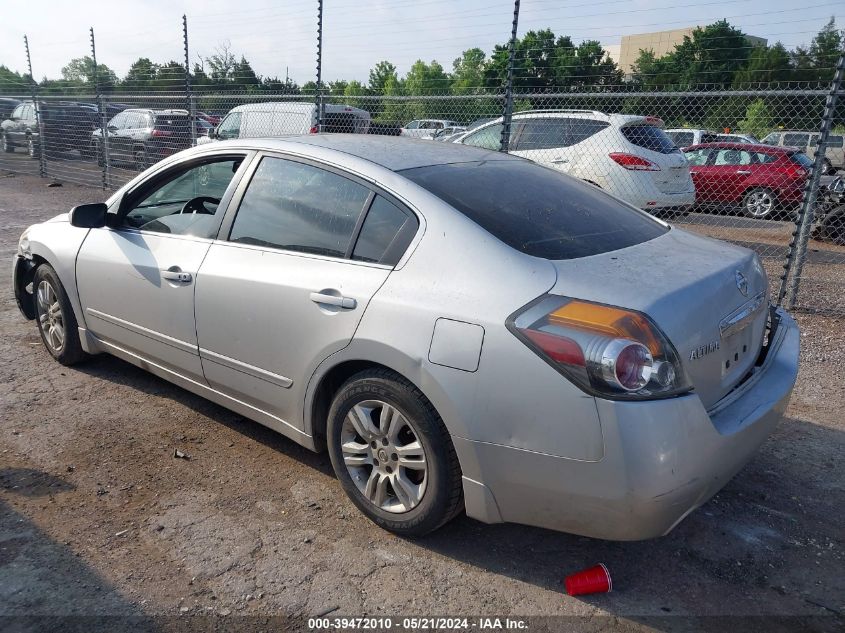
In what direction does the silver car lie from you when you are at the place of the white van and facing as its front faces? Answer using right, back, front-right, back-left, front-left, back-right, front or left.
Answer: left

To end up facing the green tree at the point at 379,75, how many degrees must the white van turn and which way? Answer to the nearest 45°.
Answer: approximately 90° to its right

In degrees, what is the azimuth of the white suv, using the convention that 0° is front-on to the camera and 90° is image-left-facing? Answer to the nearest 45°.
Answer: approximately 135°

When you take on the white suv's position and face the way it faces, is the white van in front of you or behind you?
in front

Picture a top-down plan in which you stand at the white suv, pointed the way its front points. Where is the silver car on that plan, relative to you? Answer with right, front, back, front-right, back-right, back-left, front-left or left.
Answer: back-left

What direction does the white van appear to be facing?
to the viewer's left

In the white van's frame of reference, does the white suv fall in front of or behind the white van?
behind

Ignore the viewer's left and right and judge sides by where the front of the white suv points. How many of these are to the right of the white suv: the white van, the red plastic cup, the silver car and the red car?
1

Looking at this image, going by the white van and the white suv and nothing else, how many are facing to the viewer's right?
0

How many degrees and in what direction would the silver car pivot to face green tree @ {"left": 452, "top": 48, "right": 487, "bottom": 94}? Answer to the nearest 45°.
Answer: approximately 45° to its right

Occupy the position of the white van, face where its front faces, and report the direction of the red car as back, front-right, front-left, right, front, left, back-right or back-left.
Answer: back

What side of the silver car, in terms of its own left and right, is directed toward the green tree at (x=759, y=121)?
right

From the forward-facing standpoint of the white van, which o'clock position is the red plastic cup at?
The red plastic cup is roughly at 9 o'clock from the white van.
